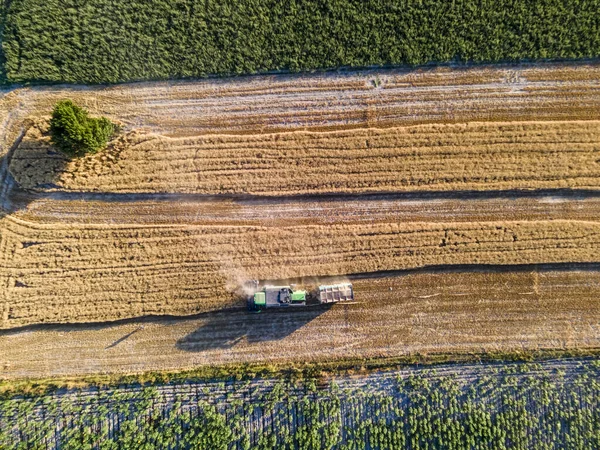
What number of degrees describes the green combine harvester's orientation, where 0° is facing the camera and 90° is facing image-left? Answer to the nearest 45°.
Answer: approximately 90°

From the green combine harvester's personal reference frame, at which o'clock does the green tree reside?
The green tree is roughly at 12 o'clock from the green combine harvester.
